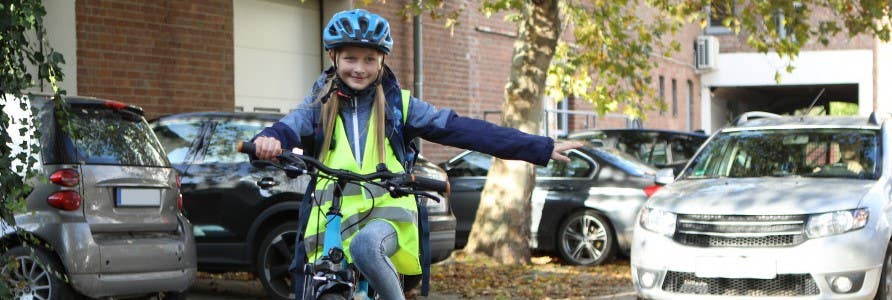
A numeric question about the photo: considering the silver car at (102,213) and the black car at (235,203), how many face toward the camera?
0

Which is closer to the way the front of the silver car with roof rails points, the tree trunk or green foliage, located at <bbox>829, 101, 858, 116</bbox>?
the tree trunk

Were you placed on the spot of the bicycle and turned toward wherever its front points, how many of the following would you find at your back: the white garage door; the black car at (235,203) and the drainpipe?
3

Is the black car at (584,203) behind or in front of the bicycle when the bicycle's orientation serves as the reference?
behind

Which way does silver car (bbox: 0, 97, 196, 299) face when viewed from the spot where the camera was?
facing away from the viewer and to the left of the viewer

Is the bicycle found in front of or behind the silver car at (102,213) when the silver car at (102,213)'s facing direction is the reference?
behind

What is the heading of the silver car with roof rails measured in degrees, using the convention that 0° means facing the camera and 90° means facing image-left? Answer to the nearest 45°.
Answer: approximately 45°

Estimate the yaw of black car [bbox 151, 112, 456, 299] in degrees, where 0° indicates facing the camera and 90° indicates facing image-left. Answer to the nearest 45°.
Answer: approximately 135°

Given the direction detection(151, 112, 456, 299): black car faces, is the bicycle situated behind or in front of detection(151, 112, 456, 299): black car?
behind

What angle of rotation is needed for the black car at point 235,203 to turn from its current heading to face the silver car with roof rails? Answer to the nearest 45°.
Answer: approximately 180°

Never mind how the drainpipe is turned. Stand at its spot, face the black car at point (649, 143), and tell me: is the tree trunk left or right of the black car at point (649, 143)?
right
